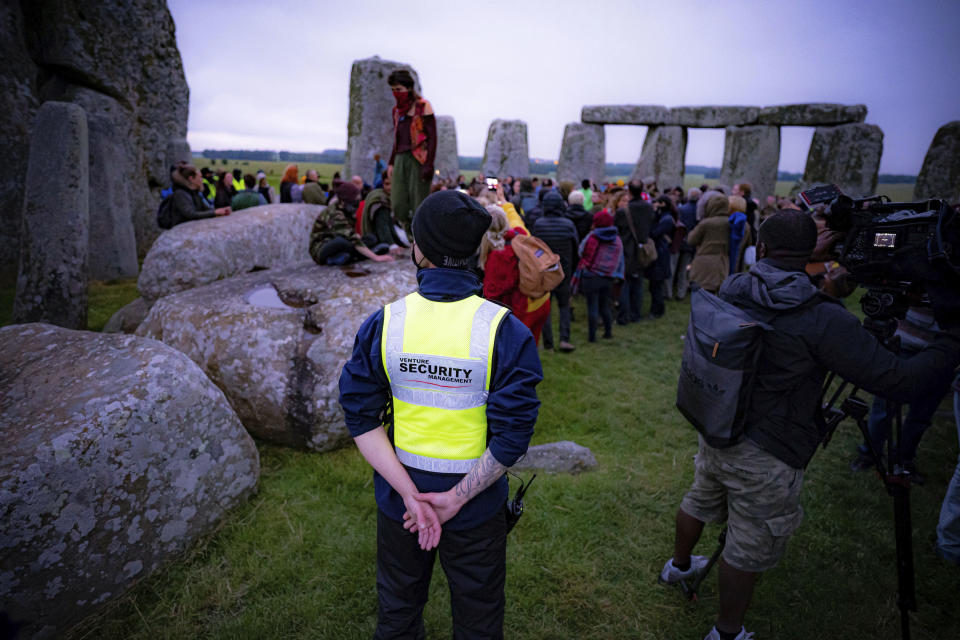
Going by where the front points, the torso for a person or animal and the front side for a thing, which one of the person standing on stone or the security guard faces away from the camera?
the security guard

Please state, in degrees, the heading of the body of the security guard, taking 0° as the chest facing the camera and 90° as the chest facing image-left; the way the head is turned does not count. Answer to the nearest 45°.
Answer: approximately 180°

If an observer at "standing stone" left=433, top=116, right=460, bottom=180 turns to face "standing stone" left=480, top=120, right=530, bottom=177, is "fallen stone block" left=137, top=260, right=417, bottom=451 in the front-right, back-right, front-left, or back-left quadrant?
back-right

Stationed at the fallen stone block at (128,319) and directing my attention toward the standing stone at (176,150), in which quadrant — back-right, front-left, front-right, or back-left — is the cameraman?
back-right

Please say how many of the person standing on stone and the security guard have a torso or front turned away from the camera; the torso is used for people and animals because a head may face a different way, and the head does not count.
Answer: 1

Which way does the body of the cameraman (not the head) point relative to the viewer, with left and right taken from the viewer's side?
facing away from the viewer and to the right of the viewer

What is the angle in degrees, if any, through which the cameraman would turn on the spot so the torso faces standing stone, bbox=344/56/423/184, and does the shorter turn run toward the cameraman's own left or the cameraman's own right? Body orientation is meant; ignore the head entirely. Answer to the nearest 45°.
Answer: approximately 90° to the cameraman's own left
